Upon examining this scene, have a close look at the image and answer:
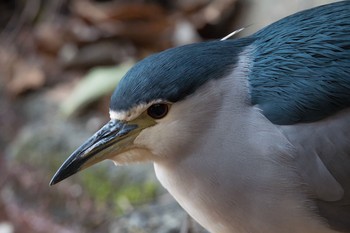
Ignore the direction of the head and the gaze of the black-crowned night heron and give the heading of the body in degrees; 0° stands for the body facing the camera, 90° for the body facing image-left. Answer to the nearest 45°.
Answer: approximately 90°
